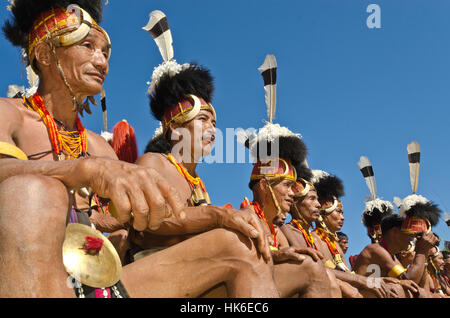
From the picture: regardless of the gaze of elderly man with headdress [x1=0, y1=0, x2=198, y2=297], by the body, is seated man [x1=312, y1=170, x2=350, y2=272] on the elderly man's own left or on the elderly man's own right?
on the elderly man's own left

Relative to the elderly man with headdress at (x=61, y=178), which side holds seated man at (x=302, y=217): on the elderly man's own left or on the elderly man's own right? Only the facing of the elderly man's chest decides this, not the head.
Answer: on the elderly man's own left

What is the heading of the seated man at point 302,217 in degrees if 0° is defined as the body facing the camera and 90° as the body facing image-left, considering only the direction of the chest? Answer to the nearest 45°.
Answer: approximately 315°

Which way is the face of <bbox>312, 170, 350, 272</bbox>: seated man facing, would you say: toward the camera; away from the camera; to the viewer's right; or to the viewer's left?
to the viewer's right

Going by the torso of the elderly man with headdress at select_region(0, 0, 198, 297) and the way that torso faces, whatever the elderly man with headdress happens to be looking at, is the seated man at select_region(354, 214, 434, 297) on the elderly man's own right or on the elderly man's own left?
on the elderly man's own left
